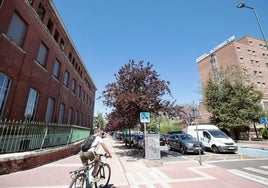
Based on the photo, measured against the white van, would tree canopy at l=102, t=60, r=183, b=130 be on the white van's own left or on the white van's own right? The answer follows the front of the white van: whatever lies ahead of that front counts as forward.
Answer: on the white van's own right

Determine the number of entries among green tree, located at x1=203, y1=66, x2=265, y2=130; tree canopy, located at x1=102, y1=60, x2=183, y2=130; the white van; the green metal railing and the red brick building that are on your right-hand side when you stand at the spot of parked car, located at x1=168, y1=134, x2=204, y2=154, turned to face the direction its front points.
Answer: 3

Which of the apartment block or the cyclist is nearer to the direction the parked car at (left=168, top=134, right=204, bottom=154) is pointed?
the cyclist

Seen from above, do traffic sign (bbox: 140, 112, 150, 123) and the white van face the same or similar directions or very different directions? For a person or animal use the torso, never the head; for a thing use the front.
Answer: same or similar directions

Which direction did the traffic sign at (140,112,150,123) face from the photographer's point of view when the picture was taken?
facing the viewer

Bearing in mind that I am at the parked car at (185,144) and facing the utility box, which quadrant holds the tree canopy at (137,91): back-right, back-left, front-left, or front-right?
front-right

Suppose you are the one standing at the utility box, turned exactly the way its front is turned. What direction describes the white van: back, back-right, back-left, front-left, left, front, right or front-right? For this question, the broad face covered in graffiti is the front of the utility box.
back-left

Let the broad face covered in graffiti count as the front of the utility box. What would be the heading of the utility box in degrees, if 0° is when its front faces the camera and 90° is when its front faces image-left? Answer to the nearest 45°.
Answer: approximately 0°

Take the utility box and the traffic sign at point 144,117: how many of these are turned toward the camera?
2

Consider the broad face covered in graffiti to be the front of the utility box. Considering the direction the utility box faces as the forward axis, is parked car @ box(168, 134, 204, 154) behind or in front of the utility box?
behind

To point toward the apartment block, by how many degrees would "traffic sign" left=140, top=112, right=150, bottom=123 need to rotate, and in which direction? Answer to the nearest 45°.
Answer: approximately 135° to its left

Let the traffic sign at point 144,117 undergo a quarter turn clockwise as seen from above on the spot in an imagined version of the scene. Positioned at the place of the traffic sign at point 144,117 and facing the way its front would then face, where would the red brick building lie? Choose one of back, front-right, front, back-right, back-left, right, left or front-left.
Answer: front

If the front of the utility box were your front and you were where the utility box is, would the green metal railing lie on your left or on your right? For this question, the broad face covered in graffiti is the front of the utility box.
on your right
